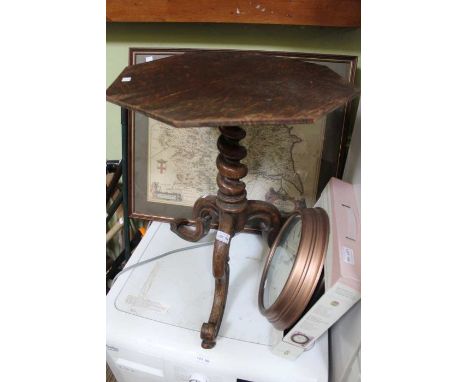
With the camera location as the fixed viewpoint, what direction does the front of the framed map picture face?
facing the viewer
